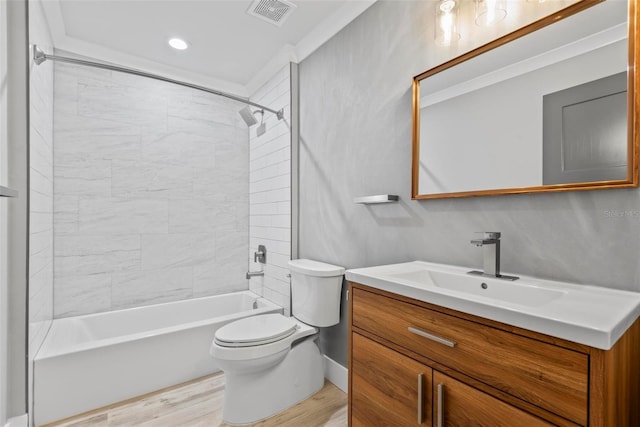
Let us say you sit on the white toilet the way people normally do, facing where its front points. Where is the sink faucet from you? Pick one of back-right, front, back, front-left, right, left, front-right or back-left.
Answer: left

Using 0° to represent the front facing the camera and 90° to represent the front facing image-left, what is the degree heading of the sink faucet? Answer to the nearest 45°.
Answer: approximately 45°

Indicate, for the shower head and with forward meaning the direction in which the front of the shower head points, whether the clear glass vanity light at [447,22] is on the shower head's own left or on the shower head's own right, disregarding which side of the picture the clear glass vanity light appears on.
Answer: on the shower head's own left
